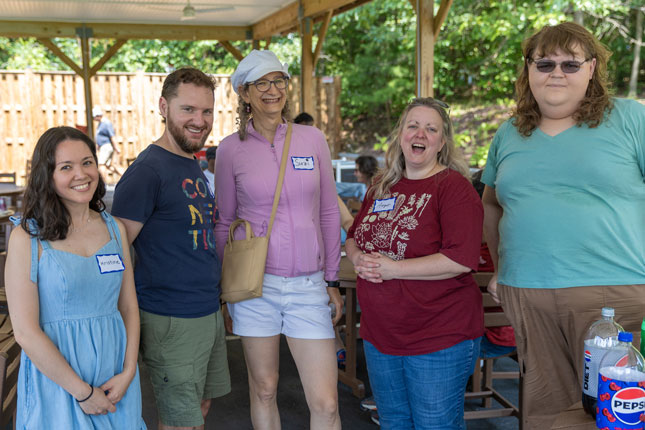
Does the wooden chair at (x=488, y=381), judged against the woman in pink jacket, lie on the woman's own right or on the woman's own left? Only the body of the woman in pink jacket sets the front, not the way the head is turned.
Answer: on the woman's own left

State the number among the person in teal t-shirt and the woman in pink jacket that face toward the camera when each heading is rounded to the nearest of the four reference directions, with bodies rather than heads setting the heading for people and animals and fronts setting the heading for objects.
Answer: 2

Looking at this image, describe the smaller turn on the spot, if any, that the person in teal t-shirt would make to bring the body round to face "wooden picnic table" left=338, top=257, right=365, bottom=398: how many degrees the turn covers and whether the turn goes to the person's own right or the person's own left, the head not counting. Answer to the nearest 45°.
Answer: approximately 135° to the person's own right

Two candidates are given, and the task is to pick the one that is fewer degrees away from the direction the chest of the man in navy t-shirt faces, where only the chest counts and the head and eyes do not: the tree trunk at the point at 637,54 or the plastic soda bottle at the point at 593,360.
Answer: the plastic soda bottle

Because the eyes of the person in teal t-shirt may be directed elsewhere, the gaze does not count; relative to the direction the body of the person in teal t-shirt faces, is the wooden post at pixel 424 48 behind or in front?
behind

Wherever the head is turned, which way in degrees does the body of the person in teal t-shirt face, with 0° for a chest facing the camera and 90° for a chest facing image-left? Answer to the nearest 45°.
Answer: approximately 0°

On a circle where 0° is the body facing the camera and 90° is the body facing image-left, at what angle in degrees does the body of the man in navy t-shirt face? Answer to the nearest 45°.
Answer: approximately 315°
